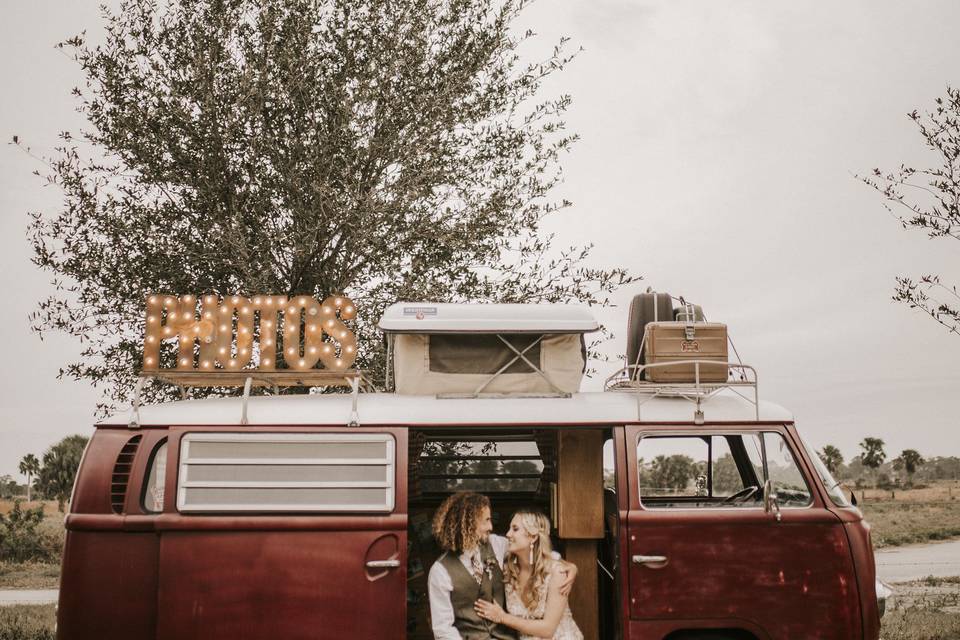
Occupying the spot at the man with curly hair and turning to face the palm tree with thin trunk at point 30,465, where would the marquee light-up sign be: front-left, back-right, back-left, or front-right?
front-left

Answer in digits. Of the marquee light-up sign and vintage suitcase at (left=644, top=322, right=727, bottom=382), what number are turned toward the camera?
2

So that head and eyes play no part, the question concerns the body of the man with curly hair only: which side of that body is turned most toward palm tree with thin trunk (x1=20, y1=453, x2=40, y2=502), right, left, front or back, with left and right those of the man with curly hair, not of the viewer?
back

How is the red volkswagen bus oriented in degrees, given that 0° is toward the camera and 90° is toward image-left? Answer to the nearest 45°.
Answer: approximately 270°

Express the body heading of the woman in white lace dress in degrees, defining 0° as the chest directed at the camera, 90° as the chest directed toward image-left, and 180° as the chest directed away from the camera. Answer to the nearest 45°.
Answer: approximately 45°

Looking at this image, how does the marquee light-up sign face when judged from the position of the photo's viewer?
facing the viewer

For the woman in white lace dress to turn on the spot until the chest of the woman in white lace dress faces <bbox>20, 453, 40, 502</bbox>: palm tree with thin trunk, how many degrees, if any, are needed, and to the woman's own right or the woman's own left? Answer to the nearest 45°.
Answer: approximately 90° to the woman's own right

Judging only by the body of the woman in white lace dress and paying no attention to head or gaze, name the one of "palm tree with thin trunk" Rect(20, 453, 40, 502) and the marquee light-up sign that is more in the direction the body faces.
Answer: the marquee light-up sign

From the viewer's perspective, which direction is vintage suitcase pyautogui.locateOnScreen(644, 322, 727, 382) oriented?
toward the camera

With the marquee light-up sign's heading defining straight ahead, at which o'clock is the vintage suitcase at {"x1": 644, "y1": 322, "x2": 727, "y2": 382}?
The vintage suitcase is roughly at 10 o'clock from the marquee light-up sign.

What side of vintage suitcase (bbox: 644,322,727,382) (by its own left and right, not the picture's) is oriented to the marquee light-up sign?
right

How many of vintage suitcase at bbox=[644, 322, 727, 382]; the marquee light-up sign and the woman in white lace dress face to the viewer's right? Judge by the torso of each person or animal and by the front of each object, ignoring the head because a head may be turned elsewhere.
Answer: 0

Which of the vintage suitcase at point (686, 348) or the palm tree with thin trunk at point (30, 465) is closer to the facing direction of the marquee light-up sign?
the vintage suitcase

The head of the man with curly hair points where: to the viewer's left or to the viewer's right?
to the viewer's right

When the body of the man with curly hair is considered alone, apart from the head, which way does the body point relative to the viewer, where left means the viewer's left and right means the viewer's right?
facing the viewer and to the right of the viewer

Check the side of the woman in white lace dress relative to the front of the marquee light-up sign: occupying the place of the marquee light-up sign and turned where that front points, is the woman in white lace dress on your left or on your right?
on your left
